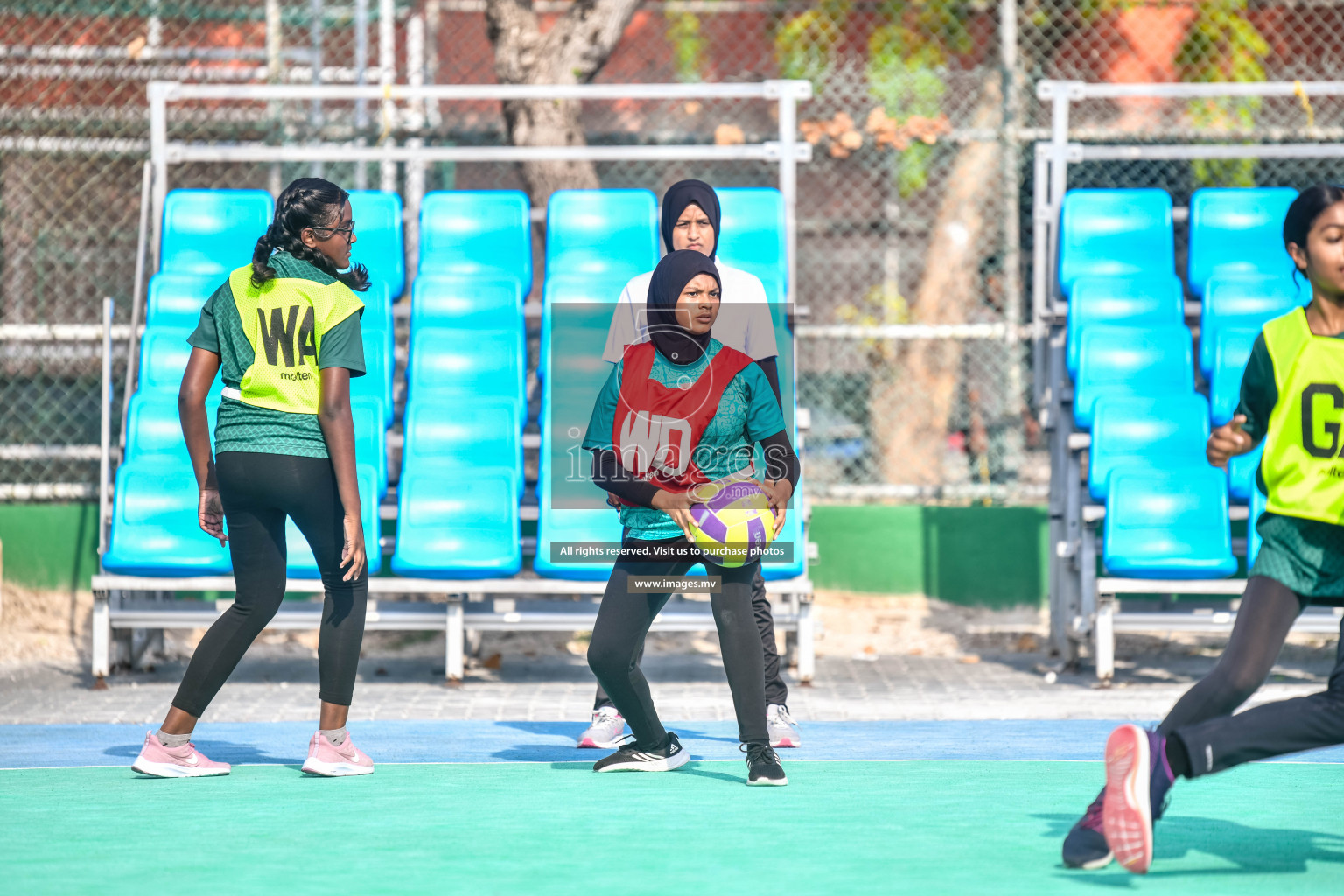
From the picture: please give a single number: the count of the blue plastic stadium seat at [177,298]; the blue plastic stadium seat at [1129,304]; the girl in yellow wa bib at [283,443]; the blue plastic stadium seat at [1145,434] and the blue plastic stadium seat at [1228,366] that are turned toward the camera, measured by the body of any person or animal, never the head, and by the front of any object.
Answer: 4

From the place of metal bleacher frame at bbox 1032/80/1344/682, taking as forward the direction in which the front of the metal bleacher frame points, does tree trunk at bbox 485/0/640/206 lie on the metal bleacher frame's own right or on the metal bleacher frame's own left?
on the metal bleacher frame's own right

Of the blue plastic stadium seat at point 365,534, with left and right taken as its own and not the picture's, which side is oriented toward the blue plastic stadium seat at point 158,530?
right

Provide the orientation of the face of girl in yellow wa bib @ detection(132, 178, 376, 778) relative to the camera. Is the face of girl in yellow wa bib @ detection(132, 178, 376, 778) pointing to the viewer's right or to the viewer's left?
to the viewer's right

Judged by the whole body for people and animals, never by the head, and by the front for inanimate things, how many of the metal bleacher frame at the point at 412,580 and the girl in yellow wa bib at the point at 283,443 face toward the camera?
1
